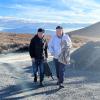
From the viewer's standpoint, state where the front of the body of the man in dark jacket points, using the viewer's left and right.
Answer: facing the viewer and to the right of the viewer
